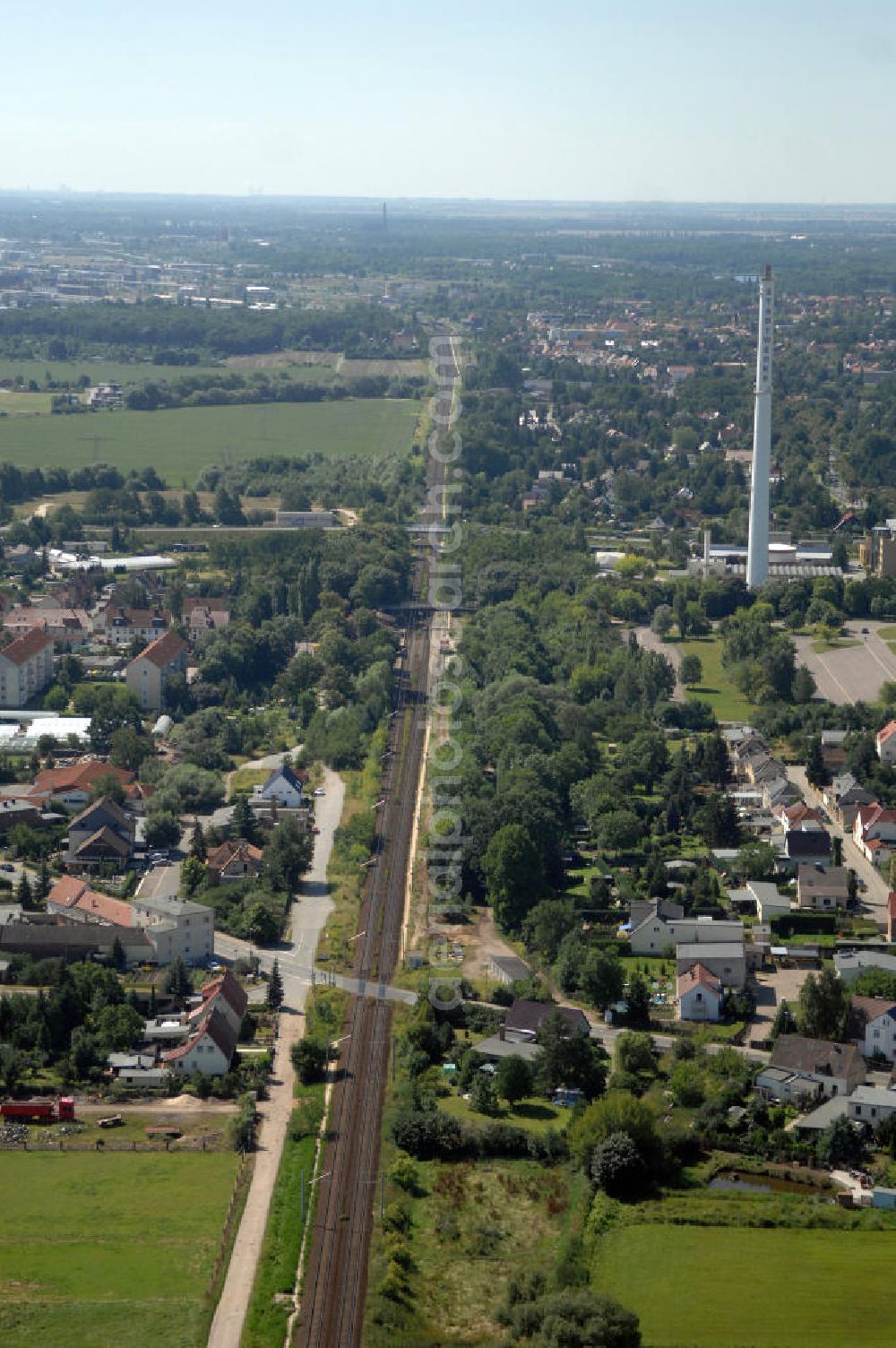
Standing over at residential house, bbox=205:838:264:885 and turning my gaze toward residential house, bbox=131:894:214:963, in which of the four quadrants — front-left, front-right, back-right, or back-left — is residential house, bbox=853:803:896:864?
back-left

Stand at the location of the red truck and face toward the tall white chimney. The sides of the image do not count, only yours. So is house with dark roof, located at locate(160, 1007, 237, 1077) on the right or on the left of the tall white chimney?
right

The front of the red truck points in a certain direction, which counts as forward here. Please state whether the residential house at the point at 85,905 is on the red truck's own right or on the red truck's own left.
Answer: on the red truck's own left

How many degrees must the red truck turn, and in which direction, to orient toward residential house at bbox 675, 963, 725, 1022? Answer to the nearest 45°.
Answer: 0° — it already faces it

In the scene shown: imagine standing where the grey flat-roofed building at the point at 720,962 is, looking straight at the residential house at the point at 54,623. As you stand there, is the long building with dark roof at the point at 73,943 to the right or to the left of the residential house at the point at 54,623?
left

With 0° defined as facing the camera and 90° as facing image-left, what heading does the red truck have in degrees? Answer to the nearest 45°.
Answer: approximately 270°

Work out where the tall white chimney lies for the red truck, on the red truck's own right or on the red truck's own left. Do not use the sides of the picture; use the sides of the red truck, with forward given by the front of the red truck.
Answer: on the red truck's own left

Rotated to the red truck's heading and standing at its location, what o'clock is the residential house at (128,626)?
The residential house is roughly at 9 o'clock from the red truck.

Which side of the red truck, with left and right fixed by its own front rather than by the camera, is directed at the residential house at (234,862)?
left
